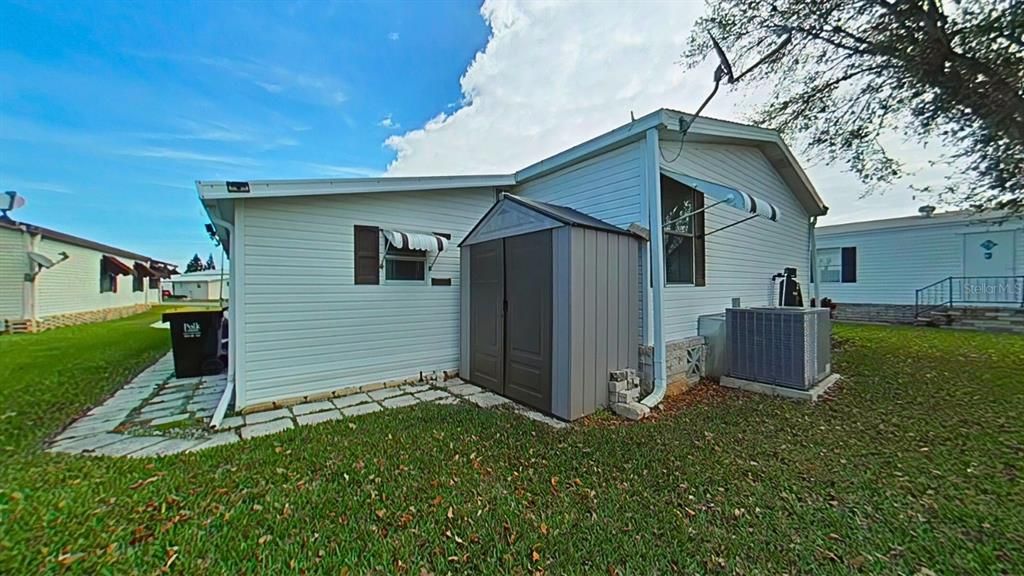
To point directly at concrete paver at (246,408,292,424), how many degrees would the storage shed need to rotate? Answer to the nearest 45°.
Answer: approximately 45° to its right

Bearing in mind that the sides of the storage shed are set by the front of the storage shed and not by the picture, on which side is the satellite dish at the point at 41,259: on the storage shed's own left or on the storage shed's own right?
on the storage shed's own right

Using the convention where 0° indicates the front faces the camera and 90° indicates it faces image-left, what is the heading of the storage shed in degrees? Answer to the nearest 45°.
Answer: approximately 45°

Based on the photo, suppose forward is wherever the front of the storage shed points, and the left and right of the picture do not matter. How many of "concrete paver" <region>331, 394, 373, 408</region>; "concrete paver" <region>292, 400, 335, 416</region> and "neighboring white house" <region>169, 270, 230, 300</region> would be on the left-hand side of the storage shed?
0

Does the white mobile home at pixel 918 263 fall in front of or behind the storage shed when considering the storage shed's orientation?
behind

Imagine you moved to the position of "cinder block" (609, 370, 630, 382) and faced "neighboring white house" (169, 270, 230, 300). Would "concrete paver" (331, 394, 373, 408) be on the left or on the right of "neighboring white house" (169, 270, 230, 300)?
left

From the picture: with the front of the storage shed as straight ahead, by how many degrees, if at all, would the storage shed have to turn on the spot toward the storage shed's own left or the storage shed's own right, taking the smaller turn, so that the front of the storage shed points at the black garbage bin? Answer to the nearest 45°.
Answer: approximately 45° to the storage shed's own right

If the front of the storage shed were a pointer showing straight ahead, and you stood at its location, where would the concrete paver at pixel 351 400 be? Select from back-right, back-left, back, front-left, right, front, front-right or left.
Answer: front-right

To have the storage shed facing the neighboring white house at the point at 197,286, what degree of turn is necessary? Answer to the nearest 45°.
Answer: approximately 90° to its right

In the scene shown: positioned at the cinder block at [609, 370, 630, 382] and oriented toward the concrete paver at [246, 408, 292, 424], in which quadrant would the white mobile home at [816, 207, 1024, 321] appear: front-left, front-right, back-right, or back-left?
back-right

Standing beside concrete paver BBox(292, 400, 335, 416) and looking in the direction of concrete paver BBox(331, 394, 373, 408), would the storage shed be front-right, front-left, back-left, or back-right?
front-right

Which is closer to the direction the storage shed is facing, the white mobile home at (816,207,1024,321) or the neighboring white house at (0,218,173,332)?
the neighboring white house

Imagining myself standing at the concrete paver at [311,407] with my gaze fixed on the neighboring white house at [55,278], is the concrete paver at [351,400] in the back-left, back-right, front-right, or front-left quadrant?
back-right
